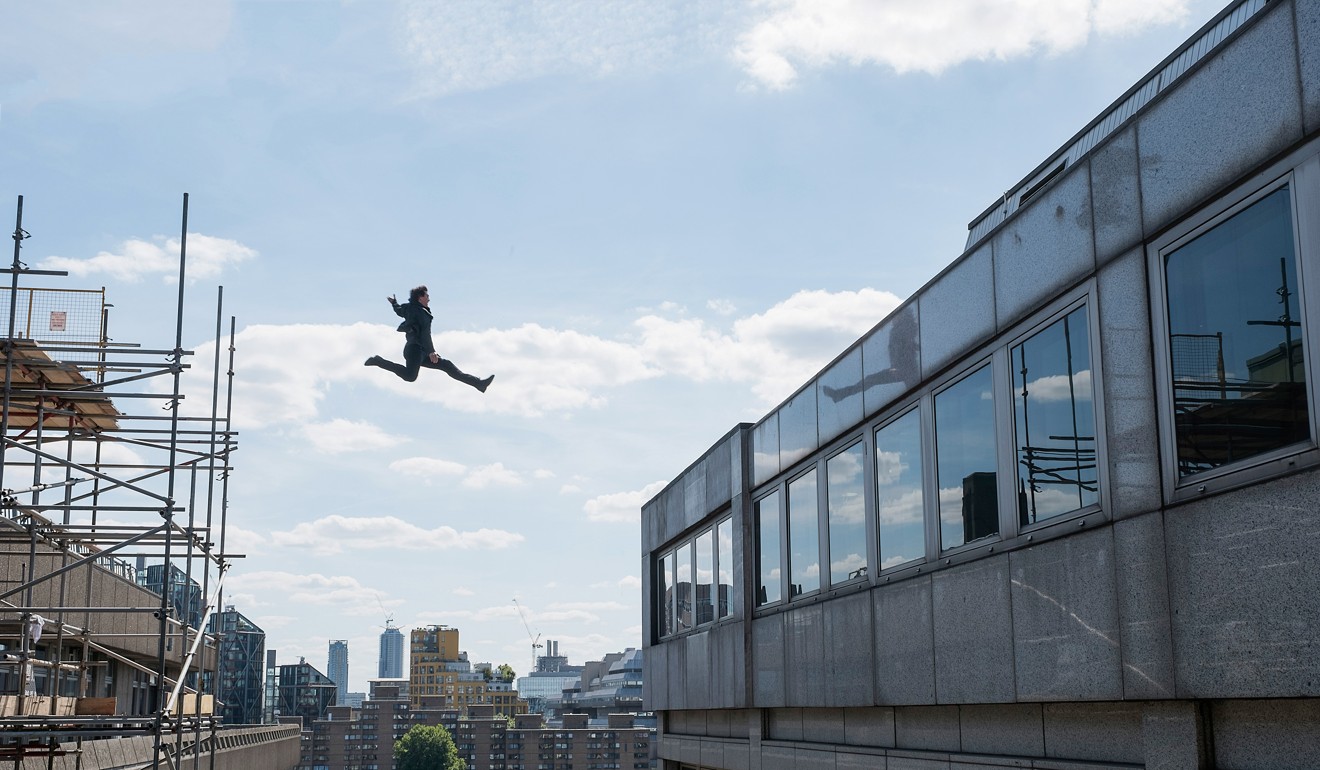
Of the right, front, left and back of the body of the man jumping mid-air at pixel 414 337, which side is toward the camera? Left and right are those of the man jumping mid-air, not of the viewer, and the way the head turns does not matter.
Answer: right

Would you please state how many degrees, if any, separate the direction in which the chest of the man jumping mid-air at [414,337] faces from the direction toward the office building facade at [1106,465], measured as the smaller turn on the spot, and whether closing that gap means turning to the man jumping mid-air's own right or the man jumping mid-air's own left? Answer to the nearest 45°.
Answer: approximately 45° to the man jumping mid-air's own right
